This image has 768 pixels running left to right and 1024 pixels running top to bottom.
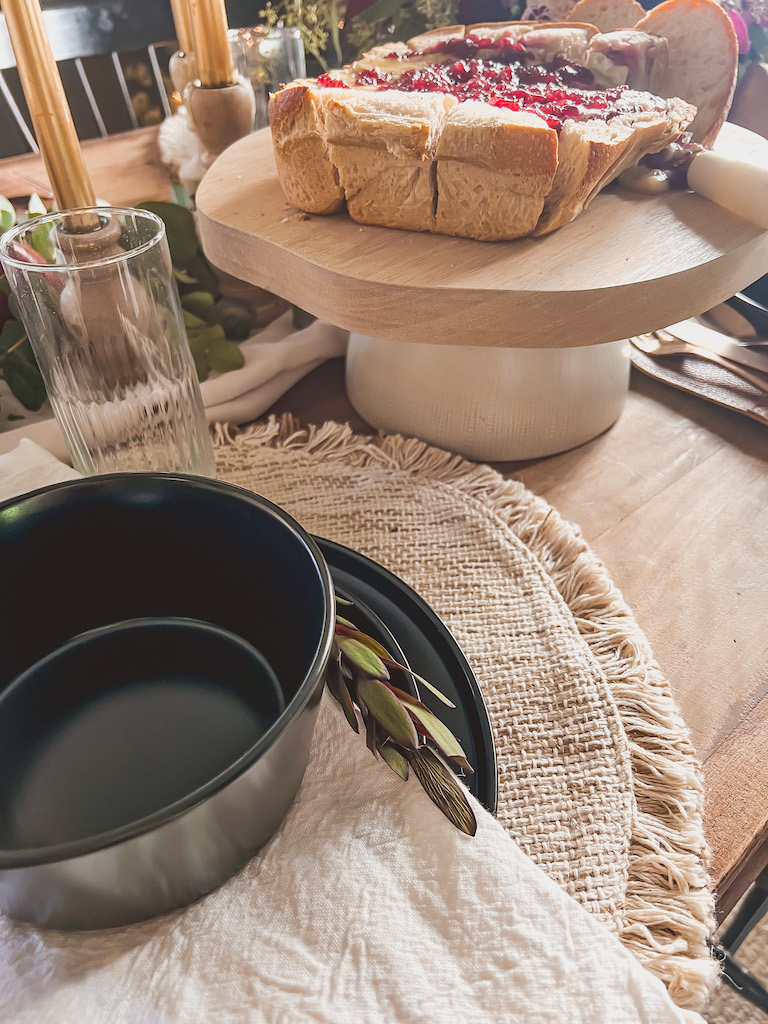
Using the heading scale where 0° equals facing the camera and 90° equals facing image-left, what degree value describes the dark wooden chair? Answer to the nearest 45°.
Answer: approximately 0°

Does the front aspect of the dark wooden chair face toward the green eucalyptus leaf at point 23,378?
yes

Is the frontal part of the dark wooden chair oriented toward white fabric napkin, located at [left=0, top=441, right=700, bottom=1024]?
yes

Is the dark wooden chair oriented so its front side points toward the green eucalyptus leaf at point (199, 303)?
yes

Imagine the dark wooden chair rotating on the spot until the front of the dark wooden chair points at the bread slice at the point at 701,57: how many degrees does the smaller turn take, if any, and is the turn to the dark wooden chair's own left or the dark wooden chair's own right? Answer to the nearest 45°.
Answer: approximately 45° to the dark wooden chair's own left

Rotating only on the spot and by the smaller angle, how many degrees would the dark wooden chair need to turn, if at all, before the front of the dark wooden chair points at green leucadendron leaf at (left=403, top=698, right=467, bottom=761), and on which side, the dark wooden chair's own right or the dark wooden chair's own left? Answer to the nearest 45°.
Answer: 0° — it already faces it

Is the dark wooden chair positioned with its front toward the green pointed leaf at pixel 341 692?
yes

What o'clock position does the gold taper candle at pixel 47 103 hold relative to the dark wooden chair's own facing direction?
The gold taper candle is roughly at 12 o'clock from the dark wooden chair.
